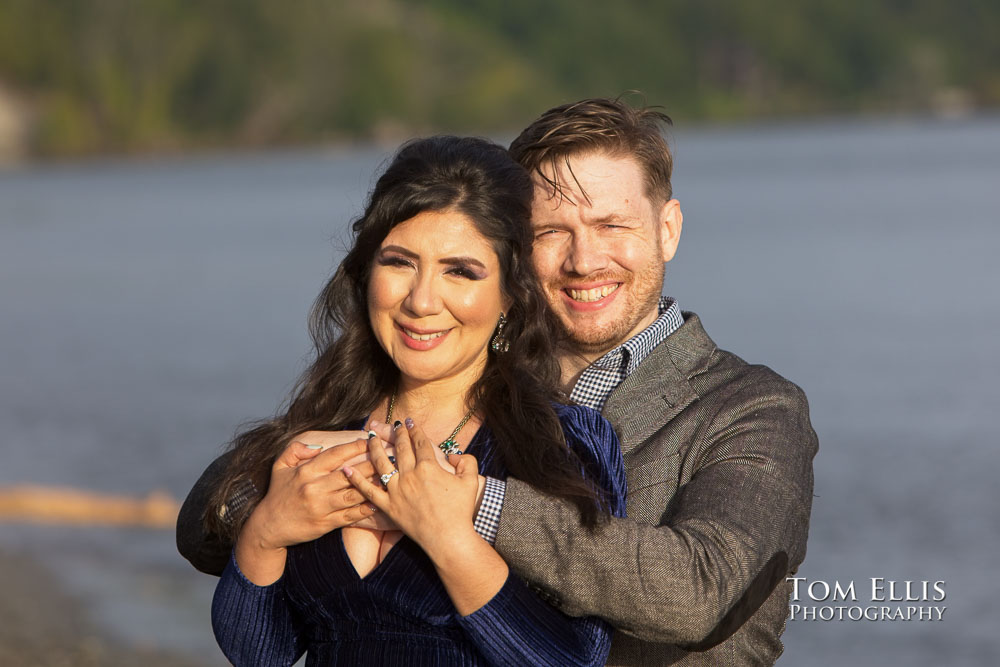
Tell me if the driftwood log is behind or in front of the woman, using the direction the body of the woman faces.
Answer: behind

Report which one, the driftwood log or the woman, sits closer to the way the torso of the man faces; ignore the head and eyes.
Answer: the woman

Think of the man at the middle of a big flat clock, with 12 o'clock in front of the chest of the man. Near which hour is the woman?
The woman is roughly at 1 o'clock from the man.

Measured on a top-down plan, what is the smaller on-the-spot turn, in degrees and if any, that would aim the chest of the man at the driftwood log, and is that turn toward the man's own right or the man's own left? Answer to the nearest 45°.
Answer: approximately 90° to the man's own right
